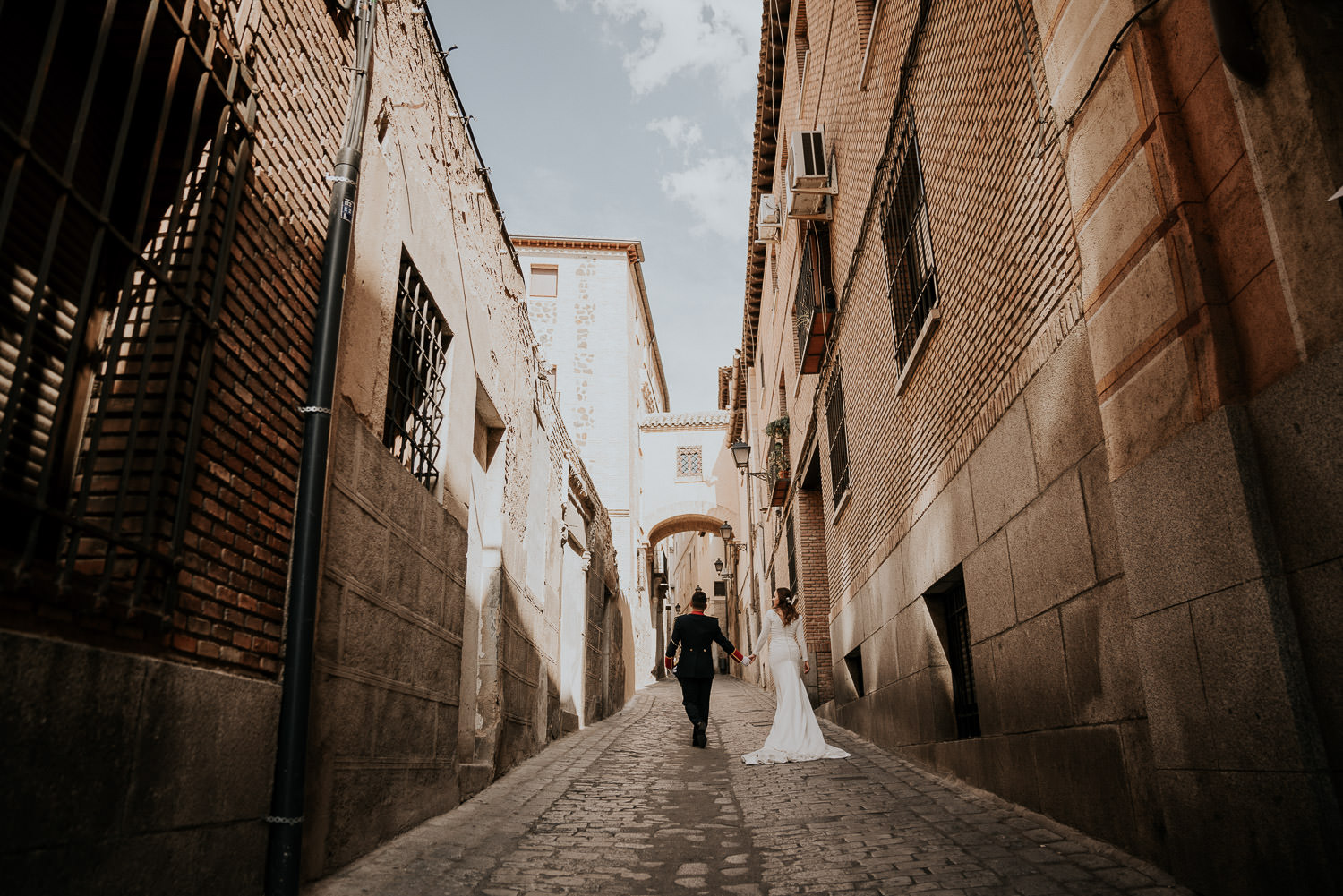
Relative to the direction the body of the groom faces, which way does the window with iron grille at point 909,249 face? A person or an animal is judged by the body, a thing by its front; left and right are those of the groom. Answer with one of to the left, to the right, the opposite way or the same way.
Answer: to the left

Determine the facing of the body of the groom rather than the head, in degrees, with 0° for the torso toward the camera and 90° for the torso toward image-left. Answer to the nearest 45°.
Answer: approximately 180°

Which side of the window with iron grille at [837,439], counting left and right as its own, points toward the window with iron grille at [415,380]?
left

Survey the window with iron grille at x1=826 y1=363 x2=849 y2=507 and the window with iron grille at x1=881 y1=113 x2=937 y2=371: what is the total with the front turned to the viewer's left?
2

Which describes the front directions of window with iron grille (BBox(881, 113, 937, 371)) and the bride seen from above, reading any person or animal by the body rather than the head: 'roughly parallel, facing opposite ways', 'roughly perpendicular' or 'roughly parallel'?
roughly perpendicular

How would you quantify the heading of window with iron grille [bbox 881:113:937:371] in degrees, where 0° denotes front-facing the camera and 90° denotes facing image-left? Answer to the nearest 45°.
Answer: approximately 90°

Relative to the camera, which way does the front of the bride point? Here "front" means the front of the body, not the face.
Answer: away from the camera

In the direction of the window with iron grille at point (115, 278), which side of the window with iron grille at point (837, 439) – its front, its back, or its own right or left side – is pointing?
left

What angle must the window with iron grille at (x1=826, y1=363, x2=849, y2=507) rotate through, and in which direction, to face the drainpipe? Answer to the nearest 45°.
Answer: approximately 90° to its left

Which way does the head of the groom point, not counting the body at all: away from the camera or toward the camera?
away from the camera

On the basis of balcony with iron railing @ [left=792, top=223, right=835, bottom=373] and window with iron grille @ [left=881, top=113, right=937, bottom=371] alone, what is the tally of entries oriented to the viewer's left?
2

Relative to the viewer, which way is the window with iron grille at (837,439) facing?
to the viewer's left

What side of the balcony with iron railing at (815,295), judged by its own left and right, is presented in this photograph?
left

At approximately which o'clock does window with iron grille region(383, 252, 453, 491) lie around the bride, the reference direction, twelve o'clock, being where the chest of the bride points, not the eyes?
The window with iron grille is roughly at 7 o'clock from the bride.

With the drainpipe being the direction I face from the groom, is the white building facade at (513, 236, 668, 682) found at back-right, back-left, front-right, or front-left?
back-right

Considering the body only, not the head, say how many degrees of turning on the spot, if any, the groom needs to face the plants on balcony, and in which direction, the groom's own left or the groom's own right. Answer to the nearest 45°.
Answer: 0° — they already face it
